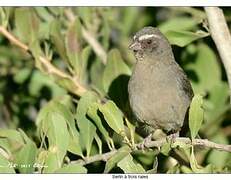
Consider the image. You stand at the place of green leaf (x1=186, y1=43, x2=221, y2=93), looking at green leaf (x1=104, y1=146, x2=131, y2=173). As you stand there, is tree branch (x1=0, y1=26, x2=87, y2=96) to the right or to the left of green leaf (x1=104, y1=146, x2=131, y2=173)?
right

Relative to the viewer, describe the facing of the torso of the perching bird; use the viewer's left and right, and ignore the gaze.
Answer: facing the viewer and to the left of the viewer

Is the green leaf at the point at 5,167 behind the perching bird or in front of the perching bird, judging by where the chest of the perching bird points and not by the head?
in front

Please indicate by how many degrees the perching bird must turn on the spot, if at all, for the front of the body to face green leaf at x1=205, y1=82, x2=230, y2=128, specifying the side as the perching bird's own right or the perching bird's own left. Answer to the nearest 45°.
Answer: approximately 135° to the perching bird's own left

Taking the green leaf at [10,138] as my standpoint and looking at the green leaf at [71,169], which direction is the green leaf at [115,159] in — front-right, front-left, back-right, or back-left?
front-left

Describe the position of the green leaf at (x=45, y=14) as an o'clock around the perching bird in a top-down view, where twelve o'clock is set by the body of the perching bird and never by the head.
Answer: The green leaf is roughly at 2 o'clock from the perching bird.

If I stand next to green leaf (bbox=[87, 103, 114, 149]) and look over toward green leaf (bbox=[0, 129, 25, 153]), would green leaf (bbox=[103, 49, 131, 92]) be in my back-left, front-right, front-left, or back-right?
back-right
